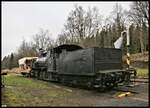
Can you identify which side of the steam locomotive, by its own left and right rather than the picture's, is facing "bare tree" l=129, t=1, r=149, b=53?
right

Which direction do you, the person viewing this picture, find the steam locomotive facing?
facing away from the viewer and to the left of the viewer
